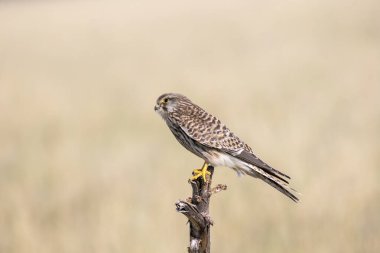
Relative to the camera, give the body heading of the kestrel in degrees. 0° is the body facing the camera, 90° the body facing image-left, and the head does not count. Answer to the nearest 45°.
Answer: approximately 90°
